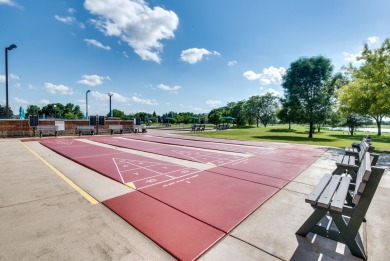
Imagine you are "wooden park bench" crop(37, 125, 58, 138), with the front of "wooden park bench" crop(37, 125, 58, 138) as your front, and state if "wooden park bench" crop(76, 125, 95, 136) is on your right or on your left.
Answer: on your left

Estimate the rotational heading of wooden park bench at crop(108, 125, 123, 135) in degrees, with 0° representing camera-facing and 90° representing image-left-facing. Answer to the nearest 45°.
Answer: approximately 0°

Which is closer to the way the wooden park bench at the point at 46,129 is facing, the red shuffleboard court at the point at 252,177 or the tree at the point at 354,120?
the red shuffleboard court

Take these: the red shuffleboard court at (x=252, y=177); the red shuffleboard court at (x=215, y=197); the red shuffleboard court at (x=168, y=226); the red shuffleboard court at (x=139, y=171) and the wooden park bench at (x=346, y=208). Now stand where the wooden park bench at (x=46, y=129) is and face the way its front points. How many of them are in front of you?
5

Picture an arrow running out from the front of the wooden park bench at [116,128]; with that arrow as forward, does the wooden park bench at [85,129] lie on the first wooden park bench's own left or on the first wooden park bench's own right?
on the first wooden park bench's own right

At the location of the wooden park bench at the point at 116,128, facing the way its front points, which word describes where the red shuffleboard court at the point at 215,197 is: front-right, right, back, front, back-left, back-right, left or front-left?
front

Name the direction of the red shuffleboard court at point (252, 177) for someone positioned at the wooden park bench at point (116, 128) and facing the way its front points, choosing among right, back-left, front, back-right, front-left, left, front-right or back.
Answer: front

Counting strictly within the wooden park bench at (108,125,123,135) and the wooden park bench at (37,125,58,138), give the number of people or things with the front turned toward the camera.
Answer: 2

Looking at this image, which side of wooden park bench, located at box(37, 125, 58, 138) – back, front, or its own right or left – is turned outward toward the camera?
front

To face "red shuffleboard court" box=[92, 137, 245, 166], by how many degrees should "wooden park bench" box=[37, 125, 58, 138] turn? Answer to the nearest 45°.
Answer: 0° — it already faces it

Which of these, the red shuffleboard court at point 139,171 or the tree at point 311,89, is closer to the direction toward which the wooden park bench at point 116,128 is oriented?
the red shuffleboard court

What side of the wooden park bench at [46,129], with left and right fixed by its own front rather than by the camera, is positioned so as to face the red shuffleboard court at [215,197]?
front

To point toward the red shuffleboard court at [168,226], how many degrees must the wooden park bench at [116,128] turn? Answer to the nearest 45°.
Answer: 0° — it already faces it

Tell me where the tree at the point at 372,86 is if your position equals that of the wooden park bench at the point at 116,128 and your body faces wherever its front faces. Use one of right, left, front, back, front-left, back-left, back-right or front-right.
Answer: front-left

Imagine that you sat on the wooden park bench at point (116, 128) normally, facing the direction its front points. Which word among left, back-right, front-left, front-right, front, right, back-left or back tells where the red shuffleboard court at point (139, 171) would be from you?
front
